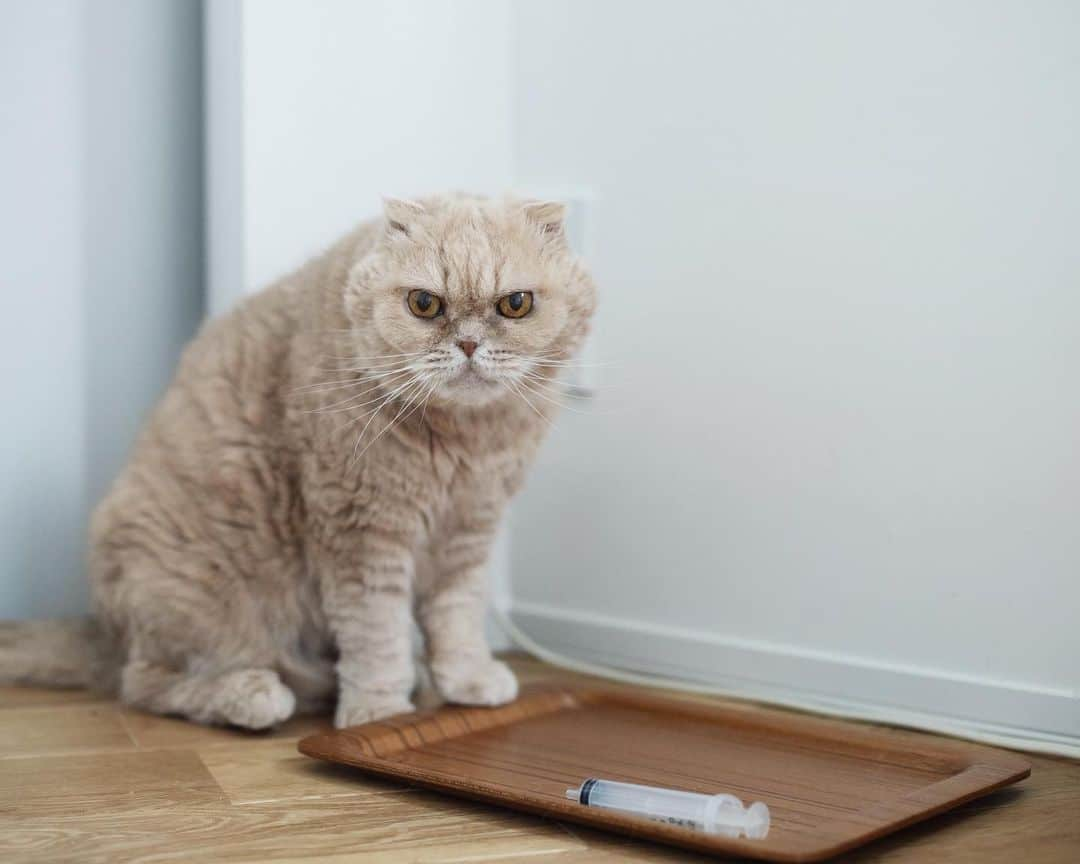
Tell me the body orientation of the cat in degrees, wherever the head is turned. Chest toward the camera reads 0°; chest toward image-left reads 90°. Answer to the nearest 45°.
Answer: approximately 315°

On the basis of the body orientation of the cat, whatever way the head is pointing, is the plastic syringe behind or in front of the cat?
in front
